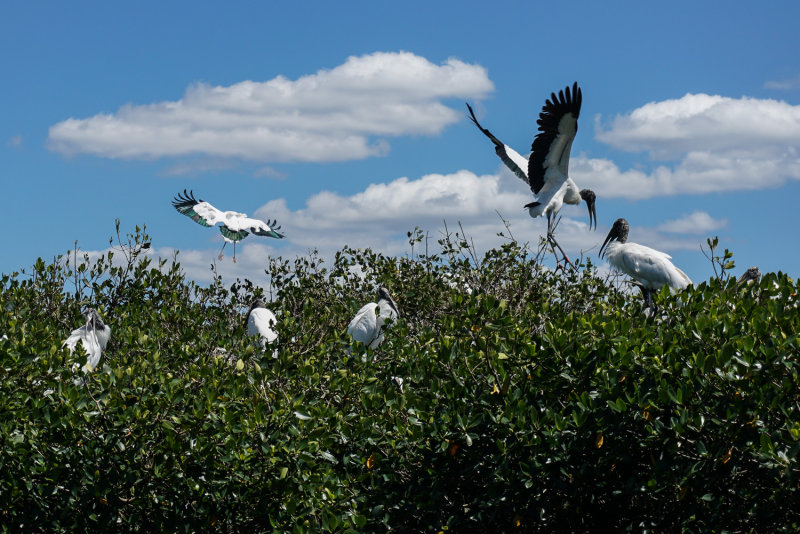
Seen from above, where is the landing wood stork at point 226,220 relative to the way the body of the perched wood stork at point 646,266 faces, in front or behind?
in front

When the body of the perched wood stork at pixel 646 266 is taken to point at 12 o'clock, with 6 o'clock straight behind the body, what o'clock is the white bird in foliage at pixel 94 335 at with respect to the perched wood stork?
The white bird in foliage is roughly at 11 o'clock from the perched wood stork.

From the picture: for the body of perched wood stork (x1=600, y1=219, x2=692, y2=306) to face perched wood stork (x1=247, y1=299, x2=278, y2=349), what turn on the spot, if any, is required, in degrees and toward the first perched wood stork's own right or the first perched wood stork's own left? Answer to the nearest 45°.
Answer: approximately 45° to the first perched wood stork's own left

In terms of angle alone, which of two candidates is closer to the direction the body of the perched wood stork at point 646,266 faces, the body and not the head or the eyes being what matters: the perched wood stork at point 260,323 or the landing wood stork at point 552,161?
the perched wood stork

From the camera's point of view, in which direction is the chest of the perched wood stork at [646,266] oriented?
to the viewer's left

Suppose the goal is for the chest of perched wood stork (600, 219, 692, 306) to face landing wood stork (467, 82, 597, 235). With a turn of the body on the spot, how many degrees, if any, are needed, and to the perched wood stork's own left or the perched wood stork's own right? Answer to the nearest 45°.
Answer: approximately 45° to the perched wood stork's own right
